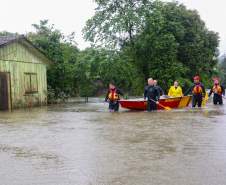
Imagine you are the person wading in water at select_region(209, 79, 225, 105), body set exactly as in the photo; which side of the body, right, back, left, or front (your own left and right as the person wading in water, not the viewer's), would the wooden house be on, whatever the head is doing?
right

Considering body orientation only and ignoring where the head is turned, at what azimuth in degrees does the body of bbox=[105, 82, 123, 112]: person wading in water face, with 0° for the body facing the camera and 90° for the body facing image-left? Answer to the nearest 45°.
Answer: approximately 0°

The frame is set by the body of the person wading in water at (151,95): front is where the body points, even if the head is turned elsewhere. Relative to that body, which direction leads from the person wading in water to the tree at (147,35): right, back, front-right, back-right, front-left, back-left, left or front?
back

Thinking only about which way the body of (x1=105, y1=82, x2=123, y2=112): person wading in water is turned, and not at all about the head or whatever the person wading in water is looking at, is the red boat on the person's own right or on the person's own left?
on the person's own left

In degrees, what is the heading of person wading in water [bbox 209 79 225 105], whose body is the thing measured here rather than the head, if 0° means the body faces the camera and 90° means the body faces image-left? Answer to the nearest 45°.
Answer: approximately 0°

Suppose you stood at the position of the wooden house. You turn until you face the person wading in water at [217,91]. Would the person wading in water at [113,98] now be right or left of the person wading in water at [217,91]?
right
